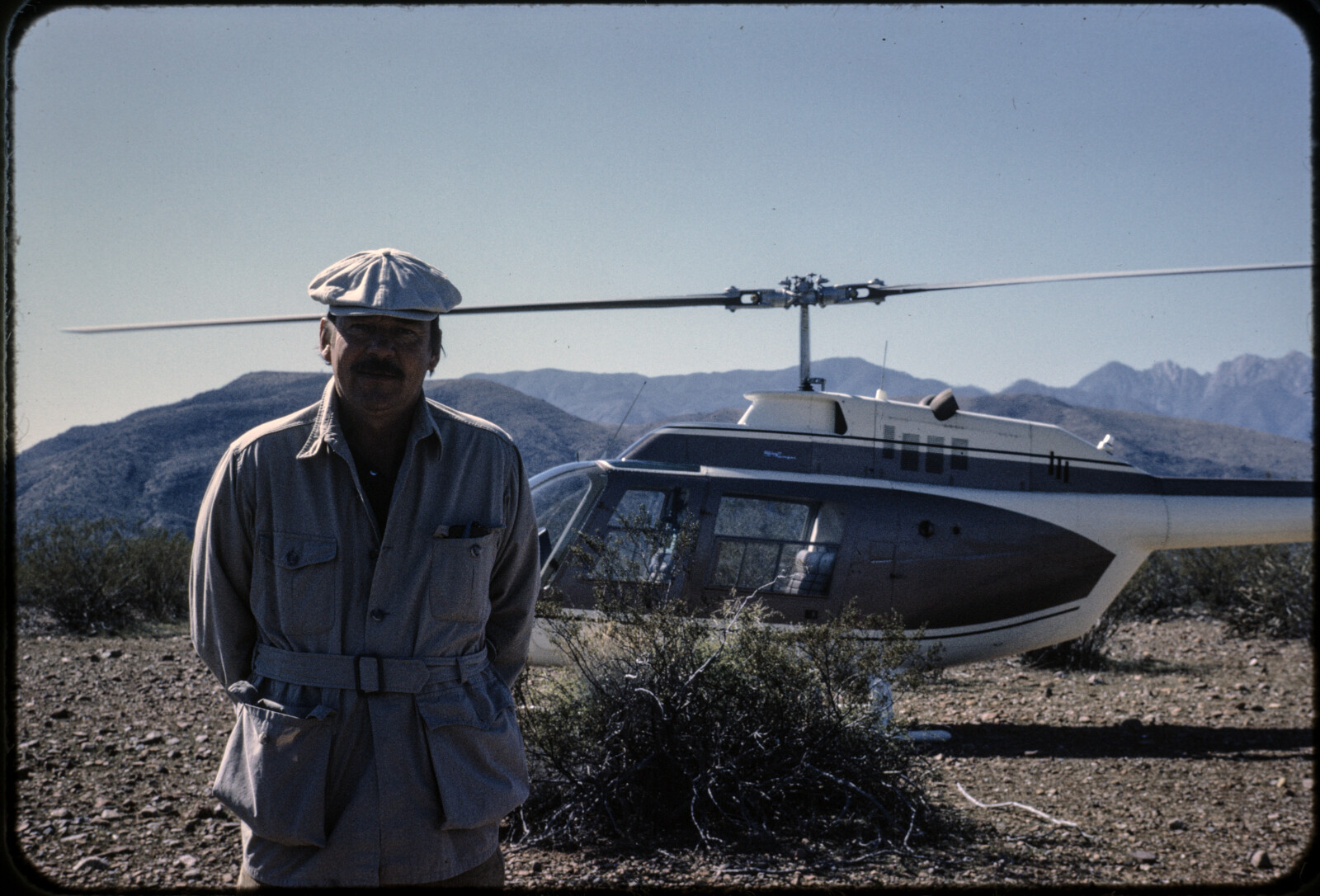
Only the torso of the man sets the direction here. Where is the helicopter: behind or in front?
behind

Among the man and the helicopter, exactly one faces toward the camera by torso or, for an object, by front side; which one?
the man

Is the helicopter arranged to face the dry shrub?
no

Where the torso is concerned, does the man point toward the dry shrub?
no

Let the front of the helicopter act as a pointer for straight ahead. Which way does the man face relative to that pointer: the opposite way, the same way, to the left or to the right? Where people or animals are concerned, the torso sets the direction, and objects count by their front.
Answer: to the left

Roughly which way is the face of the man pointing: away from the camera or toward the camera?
toward the camera

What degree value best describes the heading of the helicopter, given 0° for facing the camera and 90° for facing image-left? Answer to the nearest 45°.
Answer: approximately 90°

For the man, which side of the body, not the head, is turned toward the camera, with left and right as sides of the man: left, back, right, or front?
front

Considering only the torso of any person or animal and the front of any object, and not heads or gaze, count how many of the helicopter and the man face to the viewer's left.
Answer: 1
